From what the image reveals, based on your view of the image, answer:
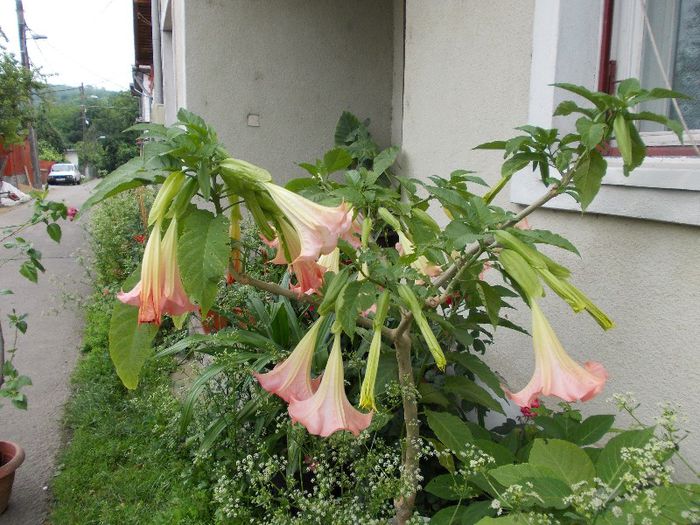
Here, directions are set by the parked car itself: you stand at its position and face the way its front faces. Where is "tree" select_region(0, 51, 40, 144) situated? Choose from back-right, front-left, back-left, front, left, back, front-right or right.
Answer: front

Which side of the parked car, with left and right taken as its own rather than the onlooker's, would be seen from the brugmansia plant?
front

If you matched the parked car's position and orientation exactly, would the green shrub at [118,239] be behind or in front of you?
in front

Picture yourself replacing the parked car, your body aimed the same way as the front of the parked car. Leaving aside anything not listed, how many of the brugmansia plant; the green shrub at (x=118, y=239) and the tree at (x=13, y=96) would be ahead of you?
3

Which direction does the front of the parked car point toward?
toward the camera
